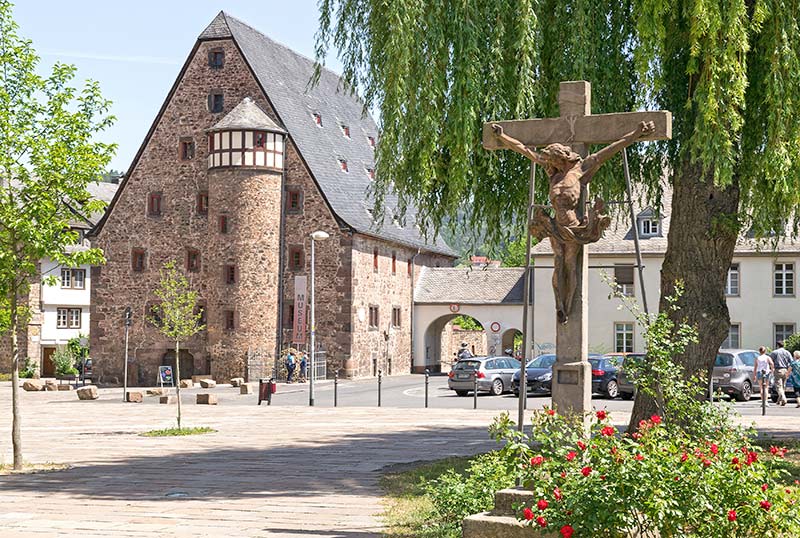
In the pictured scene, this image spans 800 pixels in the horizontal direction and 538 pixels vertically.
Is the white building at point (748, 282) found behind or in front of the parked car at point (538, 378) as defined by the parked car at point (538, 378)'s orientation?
behind

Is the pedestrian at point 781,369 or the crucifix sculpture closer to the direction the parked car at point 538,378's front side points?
the crucifix sculpture

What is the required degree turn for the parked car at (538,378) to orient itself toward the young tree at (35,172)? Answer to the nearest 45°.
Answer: approximately 45° to its left

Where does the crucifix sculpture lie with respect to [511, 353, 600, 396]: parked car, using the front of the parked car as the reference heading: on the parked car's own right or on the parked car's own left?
on the parked car's own left

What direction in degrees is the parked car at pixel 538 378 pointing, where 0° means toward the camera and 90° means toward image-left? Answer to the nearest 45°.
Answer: approximately 45°

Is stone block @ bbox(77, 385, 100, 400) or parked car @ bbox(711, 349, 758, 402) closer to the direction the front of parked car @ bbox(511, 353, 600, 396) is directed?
the stone block

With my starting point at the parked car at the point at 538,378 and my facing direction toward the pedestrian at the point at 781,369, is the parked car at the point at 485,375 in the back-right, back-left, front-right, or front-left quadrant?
back-right

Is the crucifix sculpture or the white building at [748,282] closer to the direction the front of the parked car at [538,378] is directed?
the crucifix sculpture
